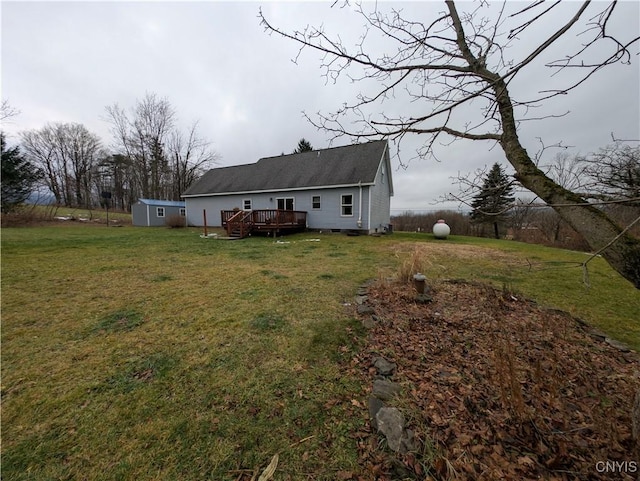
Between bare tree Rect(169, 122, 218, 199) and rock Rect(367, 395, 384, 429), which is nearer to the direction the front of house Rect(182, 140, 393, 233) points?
the bare tree

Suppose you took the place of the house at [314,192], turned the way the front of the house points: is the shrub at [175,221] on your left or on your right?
on your left

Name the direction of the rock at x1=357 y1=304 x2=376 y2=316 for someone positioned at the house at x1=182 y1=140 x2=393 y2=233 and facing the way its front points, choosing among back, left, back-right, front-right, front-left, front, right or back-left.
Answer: back-right

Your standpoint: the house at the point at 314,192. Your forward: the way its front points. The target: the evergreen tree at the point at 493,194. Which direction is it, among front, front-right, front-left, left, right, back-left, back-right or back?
back-right

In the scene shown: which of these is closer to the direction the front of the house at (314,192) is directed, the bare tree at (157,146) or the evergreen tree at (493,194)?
the bare tree

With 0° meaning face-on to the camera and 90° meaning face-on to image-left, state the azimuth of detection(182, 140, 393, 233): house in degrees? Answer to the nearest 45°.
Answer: approximately 225°

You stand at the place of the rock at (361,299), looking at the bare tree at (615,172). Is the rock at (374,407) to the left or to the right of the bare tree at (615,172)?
right

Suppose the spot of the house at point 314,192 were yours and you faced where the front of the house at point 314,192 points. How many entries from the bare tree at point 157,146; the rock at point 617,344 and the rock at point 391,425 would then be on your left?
1
